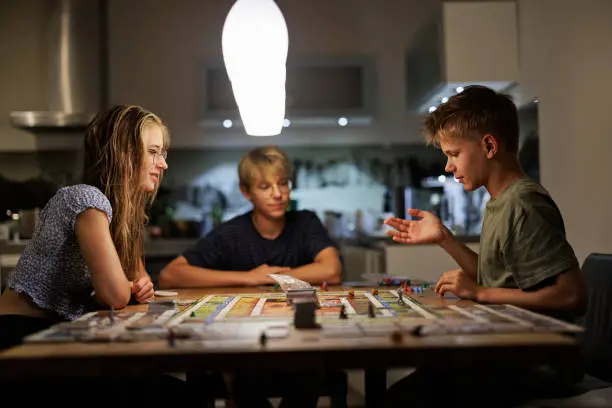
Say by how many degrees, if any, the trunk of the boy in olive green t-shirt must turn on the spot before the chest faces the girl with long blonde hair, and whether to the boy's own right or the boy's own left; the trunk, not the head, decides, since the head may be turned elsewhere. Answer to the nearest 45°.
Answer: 0° — they already face them

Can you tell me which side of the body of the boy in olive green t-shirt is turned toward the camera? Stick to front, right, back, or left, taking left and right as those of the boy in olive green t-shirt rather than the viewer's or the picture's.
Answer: left

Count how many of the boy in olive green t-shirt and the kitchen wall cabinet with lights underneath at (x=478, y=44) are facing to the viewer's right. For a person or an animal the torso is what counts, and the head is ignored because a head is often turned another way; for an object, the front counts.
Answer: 0

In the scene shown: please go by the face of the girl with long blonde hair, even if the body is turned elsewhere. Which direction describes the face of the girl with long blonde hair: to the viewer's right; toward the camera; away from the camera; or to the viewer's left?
to the viewer's right

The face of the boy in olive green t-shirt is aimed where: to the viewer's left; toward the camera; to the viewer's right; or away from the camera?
to the viewer's left

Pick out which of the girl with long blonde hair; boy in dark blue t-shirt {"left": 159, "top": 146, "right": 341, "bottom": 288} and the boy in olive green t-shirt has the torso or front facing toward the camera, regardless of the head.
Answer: the boy in dark blue t-shirt

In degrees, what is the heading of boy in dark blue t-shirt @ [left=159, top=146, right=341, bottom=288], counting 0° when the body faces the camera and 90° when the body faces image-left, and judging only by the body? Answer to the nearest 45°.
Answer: approximately 0°

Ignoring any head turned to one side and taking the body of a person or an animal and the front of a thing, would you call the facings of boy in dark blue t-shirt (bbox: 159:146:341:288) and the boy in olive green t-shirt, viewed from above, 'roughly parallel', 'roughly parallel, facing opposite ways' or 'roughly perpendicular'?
roughly perpendicular

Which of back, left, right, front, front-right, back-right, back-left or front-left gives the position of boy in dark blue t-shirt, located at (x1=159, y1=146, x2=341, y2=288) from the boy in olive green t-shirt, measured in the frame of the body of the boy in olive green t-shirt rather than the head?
front-right

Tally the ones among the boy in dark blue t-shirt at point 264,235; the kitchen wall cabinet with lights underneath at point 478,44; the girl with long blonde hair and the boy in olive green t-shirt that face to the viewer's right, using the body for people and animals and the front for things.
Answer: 1

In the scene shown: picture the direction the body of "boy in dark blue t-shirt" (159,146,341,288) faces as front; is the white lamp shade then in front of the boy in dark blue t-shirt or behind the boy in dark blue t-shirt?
in front

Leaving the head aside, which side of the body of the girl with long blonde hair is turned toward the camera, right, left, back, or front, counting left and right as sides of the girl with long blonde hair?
right
